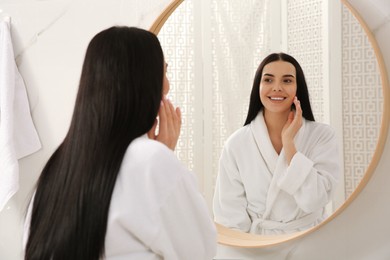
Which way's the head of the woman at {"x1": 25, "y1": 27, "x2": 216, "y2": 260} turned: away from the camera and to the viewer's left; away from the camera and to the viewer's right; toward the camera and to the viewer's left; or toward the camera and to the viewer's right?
away from the camera and to the viewer's right

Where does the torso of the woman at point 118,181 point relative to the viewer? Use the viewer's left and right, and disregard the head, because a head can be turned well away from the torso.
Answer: facing away from the viewer and to the right of the viewer

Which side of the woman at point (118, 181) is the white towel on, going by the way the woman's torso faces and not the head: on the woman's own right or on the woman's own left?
on the woman's own left
